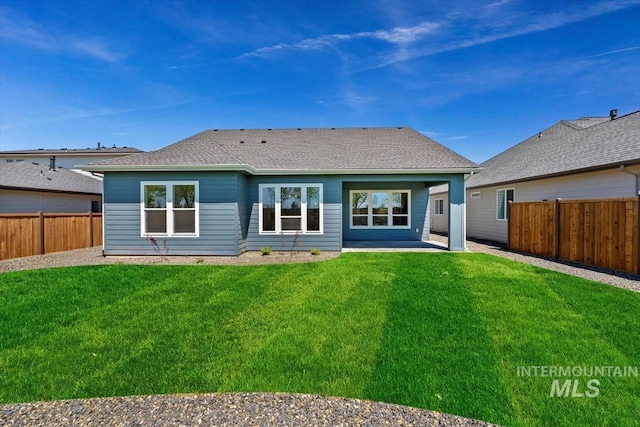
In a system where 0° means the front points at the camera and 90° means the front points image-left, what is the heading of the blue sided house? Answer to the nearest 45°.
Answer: approximately 180°

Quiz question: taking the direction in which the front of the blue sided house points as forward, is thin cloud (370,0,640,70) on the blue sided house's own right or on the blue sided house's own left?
on the blue sided house's own right

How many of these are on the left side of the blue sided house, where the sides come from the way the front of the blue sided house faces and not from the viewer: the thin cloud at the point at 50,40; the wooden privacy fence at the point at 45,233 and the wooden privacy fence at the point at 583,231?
2

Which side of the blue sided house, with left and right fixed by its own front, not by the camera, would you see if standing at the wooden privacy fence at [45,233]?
left
